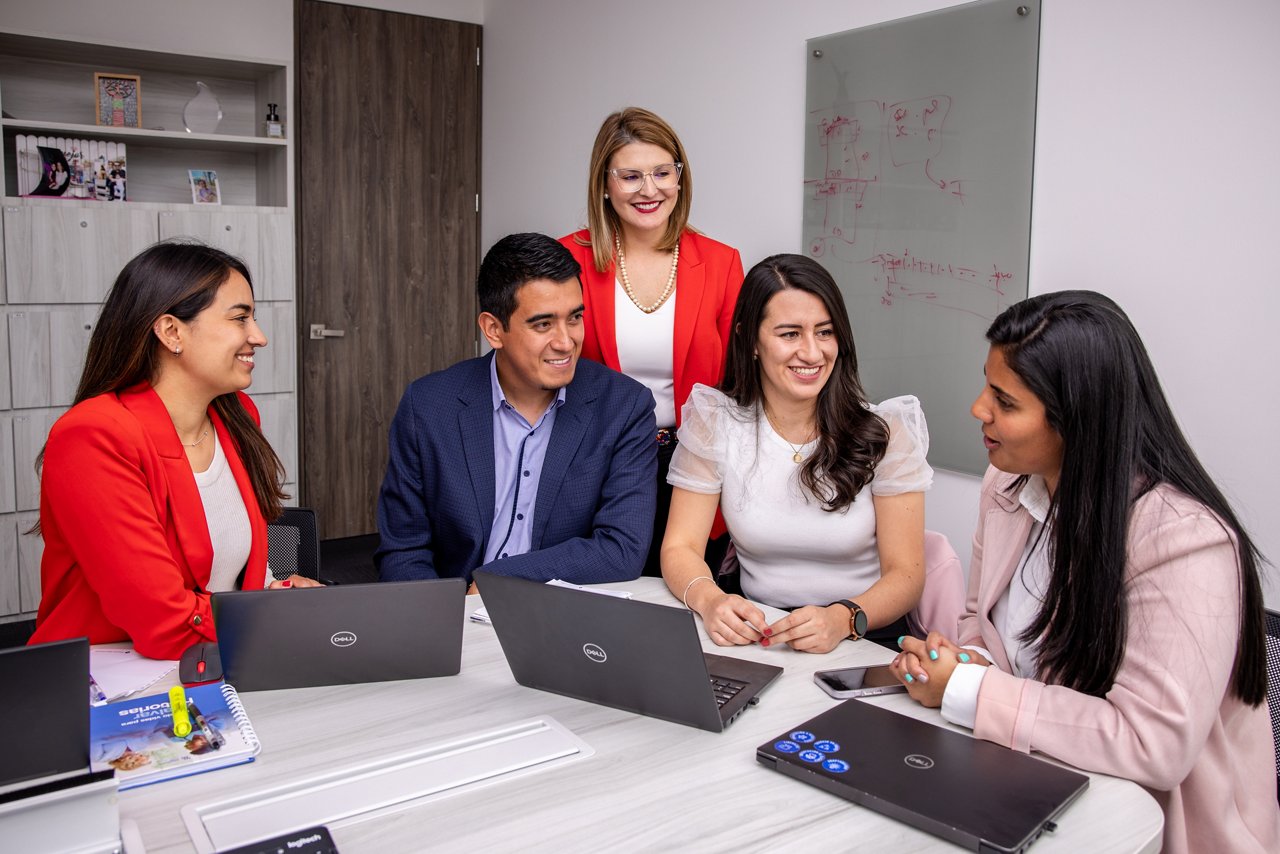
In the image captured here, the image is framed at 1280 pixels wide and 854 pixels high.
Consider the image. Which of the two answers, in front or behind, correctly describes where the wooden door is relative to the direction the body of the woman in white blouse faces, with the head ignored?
behind

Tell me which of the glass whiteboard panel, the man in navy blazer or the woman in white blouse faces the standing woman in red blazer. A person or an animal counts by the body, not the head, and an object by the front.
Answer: the glass whiteboard panel

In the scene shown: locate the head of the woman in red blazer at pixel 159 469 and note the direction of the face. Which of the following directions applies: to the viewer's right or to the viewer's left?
to the viewer's right

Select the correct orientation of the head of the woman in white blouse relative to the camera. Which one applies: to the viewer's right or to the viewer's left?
to the viewer's right

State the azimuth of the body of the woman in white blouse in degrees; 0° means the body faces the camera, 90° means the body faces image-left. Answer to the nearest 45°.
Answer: approximately 0°
